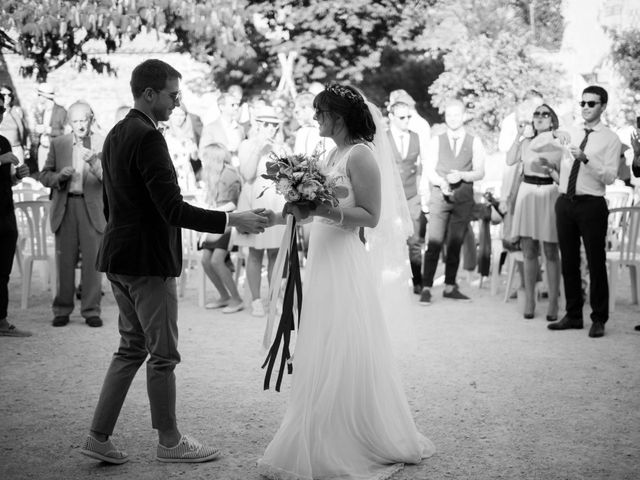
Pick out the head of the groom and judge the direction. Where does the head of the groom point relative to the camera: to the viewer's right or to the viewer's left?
to the viewer's right

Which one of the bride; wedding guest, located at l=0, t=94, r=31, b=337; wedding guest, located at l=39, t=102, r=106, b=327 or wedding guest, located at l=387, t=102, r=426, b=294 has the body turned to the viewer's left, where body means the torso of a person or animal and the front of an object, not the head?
the bride

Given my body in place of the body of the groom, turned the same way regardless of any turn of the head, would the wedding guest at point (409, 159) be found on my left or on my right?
on my left

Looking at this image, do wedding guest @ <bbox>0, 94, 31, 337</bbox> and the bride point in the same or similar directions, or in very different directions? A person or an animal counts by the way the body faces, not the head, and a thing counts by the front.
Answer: very different directions

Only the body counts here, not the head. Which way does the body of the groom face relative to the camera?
to the viewer's right

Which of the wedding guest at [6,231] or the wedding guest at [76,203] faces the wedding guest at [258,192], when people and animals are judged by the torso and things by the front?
the wedding guest at [6,231]

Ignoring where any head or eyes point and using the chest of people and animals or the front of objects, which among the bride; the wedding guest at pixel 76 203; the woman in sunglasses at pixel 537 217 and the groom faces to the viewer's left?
the bride

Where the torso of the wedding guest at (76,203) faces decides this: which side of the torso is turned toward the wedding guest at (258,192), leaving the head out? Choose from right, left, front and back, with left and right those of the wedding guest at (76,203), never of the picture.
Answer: left

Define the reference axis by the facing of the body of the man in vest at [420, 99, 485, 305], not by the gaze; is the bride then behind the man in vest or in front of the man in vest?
in front

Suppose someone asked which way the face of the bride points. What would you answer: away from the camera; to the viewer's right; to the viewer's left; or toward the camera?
to the viewer's left

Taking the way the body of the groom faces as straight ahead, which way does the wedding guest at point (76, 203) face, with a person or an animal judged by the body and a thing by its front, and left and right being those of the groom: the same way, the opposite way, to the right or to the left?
to the right

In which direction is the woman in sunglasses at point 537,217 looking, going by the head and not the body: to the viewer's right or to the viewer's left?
to the viewer's left

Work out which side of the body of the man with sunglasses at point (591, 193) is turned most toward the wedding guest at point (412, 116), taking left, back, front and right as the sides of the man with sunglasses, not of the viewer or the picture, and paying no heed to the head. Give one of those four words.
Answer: right

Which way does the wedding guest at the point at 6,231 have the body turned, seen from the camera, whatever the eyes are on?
to the viewer's right

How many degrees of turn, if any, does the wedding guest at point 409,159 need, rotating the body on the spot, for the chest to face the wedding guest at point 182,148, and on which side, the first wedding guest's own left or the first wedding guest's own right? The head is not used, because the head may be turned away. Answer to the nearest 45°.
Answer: approximately 90° to the first wedding guest's own right

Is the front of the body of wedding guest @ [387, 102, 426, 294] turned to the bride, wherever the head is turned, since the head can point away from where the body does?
yes

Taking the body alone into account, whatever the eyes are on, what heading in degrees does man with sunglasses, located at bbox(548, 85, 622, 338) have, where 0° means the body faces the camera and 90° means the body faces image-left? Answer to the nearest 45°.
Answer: approximately 45°
